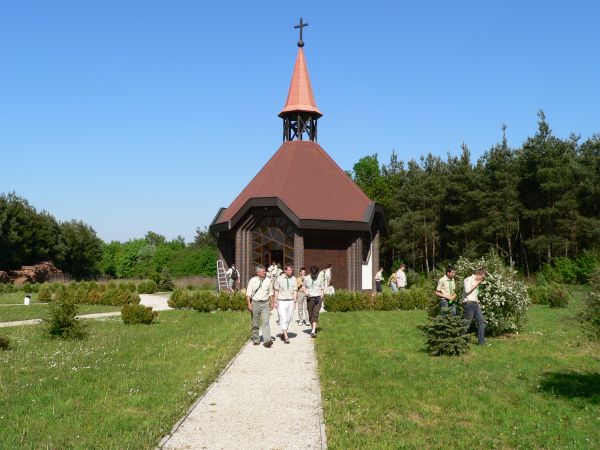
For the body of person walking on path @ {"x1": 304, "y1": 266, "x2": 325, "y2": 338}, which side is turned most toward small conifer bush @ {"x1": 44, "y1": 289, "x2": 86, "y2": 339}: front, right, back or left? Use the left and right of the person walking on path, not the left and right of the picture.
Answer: right

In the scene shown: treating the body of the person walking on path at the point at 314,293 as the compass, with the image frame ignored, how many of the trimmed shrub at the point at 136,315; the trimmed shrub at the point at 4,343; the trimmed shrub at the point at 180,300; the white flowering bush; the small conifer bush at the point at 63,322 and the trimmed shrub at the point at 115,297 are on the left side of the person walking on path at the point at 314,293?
1

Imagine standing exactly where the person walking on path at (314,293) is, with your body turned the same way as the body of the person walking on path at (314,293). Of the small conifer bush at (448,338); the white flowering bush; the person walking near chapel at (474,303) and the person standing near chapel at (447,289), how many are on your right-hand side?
0

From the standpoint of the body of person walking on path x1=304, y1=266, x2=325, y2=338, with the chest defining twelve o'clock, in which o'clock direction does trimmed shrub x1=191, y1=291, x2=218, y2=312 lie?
The trimmed shrub is roughly at 5 o'clock from the person walking on path.

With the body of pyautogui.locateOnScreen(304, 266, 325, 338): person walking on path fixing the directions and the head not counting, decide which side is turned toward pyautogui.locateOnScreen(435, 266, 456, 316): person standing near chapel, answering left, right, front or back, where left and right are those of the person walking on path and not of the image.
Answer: left

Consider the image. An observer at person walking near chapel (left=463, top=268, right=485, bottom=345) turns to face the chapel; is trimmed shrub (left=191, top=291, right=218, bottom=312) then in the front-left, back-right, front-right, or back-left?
front-left

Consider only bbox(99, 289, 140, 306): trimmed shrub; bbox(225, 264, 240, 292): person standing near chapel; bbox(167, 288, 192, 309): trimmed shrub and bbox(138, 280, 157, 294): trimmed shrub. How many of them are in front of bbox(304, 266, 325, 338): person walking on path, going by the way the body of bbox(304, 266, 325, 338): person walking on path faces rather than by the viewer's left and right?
0

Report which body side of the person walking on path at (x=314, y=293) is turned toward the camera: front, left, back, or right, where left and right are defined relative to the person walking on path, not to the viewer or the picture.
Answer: front

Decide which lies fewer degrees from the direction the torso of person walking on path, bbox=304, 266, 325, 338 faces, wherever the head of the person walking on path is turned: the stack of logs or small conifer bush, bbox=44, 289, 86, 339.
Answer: the small conifer bush

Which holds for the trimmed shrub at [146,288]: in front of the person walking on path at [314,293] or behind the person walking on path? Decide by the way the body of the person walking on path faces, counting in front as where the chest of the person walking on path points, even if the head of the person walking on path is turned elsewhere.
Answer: behind

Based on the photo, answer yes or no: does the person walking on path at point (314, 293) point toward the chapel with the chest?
no

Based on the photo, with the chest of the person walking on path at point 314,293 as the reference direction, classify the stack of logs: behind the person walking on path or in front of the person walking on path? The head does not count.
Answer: behind

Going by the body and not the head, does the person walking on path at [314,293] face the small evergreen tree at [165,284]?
no

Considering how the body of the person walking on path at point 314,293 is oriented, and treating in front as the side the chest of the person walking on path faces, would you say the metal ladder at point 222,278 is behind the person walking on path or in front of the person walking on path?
behind

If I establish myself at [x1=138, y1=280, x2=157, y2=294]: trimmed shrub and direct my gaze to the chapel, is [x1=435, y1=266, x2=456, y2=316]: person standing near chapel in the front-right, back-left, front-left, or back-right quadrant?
front-right

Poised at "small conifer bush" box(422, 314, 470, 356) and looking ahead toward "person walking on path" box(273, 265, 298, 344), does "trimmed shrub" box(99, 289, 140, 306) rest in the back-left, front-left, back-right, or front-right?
front-right

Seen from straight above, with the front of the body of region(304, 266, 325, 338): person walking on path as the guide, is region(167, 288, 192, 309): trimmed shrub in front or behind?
behind

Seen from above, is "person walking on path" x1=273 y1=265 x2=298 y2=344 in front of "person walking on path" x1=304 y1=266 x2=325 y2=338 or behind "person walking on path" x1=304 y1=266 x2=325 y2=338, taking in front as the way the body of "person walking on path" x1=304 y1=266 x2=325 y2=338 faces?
in front

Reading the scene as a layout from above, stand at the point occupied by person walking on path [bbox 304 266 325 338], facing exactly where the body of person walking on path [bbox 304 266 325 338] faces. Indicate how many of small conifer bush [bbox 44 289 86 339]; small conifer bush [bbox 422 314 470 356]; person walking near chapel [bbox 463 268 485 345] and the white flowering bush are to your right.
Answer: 1

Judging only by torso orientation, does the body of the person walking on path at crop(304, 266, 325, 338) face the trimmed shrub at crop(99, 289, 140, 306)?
no

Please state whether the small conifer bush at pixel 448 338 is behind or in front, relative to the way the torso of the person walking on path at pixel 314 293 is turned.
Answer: in front
